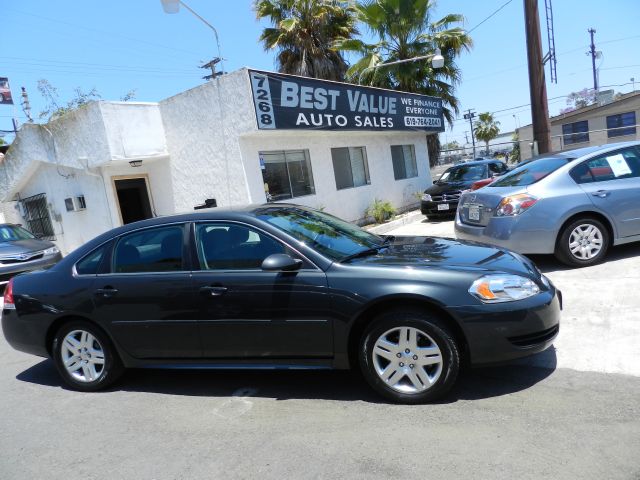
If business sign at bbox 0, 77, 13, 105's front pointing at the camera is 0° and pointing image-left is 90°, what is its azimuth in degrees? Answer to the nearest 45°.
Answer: approximately 0°

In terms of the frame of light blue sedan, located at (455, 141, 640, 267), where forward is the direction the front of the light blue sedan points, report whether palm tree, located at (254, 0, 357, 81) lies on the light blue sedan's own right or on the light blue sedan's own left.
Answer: on the light blue sedan's own left

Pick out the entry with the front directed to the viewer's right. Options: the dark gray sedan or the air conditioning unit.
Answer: the dark gray sedan

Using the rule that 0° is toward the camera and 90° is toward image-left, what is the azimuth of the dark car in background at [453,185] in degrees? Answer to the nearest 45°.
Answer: approximately 45°

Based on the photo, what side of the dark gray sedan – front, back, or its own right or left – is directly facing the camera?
right

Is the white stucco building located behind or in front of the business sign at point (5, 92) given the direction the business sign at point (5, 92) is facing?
in front

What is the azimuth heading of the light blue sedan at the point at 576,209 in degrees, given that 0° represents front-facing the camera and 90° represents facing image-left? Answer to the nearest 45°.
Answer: approximately 225°

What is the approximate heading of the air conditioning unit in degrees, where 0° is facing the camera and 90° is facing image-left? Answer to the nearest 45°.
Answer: approximately 45°

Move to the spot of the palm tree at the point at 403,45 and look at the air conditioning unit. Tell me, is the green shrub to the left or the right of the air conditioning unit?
left

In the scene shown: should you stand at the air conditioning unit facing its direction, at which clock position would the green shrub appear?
The green shrub is roughly at 8 o'clock from the air conditioning unit.

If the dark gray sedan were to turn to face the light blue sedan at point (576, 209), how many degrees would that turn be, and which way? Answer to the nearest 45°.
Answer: approximately 45° to its left
